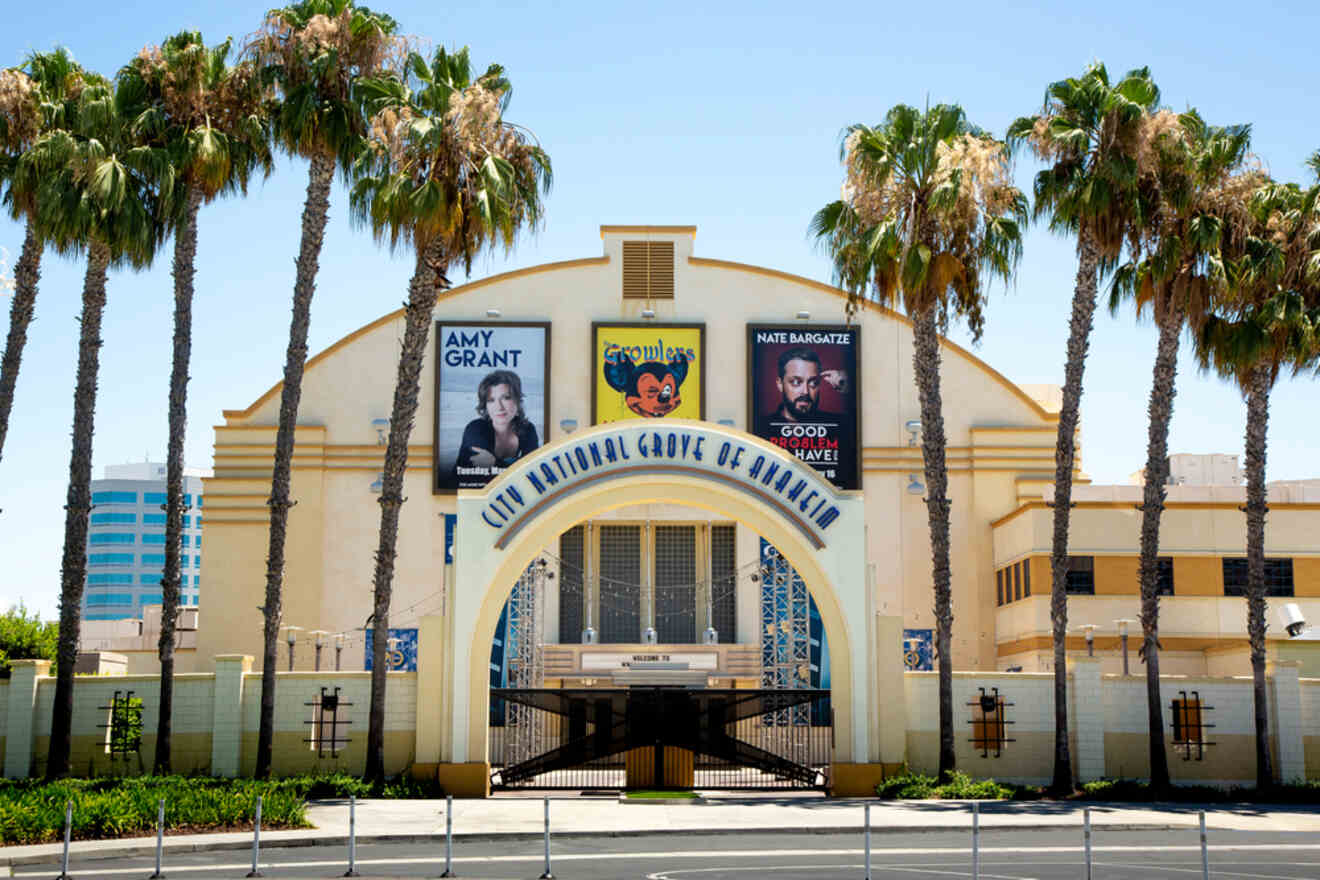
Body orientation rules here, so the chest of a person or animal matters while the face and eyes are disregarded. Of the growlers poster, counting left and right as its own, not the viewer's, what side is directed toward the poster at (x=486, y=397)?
right

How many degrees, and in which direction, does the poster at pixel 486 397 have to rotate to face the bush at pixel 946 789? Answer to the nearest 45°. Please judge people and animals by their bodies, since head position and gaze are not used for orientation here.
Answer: approximately 45° to its left

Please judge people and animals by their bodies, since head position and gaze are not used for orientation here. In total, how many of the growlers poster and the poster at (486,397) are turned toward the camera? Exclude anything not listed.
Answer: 2

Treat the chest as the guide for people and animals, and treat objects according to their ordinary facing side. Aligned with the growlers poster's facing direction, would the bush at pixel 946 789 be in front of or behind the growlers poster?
in front

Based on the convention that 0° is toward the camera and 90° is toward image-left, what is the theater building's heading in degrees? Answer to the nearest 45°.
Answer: approximately 0°

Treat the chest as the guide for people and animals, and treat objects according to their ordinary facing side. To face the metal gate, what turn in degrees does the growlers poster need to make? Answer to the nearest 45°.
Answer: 0° — it already faces it

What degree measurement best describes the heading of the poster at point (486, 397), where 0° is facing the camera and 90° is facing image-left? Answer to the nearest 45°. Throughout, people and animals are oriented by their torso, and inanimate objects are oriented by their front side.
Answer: approximately 0°

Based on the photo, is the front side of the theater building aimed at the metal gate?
yes

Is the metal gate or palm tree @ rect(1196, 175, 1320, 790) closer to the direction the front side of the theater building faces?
the metal gate
